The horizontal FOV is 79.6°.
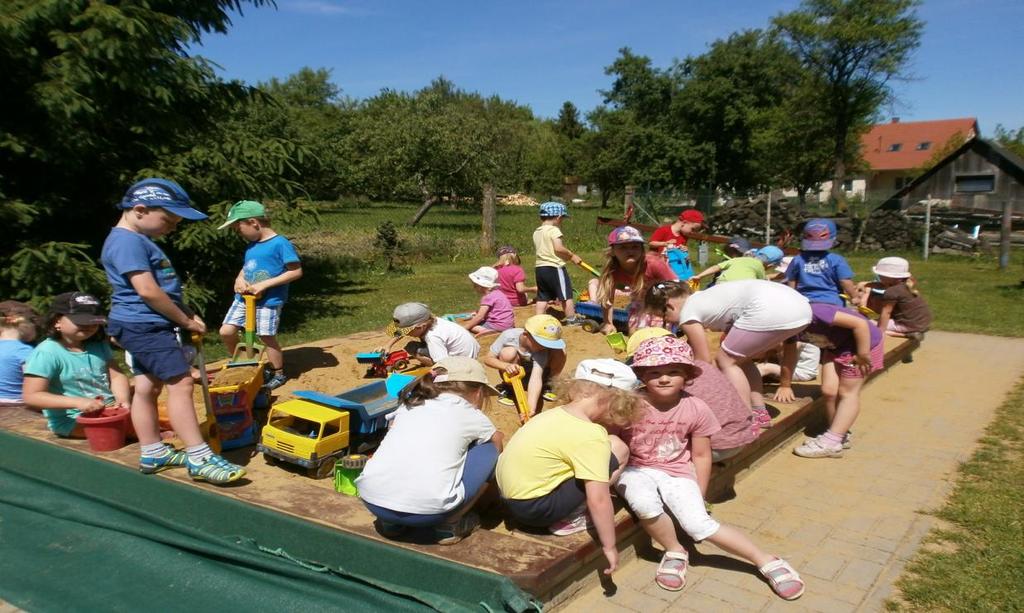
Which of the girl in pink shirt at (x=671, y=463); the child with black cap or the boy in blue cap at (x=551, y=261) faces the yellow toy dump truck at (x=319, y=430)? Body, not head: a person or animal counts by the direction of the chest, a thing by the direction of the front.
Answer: the child with black cap

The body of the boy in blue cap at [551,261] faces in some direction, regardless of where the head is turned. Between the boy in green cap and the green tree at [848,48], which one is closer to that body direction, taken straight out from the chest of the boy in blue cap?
the green tree

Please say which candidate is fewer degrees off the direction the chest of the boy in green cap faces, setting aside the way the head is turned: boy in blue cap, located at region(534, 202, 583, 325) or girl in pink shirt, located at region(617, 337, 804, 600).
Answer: the girl in pink shirt

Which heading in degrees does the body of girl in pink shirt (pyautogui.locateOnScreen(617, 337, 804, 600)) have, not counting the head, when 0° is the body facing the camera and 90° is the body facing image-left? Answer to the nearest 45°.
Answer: approximately 0°

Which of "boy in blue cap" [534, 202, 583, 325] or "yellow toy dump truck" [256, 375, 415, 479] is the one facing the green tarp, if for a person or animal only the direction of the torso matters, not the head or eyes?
the yellow toy dump truck

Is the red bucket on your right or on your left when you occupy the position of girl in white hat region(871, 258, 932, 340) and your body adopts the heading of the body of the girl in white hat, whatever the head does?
on your left

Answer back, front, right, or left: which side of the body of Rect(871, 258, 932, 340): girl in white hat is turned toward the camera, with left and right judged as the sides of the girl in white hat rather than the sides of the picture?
left

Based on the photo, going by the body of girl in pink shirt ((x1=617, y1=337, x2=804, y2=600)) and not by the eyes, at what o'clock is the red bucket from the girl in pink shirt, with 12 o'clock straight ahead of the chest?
The red bucket is roughly at 3 o'clock from the girl in pink shirt.

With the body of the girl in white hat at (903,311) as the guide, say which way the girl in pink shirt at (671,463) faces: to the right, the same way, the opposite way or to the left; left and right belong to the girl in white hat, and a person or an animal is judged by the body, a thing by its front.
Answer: to the left

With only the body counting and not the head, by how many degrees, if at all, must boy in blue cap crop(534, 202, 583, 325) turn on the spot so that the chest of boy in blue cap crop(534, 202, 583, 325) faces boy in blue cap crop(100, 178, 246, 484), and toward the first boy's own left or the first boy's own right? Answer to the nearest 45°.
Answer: approximately 180°

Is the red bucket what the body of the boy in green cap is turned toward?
yes

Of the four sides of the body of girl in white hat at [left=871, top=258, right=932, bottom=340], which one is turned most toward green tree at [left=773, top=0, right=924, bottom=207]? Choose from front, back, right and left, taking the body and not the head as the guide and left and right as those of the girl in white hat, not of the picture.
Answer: right
